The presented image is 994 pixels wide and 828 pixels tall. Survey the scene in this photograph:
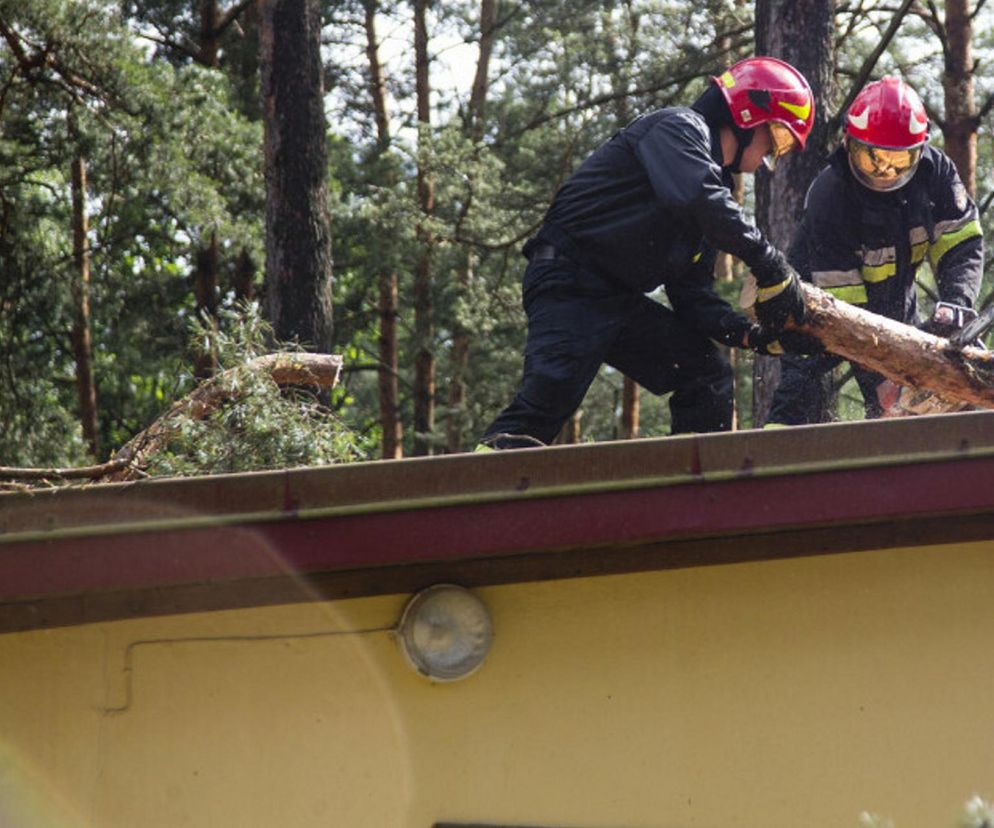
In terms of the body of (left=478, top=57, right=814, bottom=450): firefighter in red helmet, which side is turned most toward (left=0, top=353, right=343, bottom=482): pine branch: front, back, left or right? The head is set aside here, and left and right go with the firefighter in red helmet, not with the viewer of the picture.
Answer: back

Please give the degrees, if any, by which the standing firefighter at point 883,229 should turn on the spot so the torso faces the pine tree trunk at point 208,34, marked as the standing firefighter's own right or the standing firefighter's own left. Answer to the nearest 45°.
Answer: approximately 135° to the standing firefighter's own right

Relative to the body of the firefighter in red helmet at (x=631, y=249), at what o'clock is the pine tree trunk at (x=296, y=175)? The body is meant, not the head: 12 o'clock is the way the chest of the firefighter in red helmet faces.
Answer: The pine tree trunk is roughly at 8 o'clock from the firefighter in red helmet.

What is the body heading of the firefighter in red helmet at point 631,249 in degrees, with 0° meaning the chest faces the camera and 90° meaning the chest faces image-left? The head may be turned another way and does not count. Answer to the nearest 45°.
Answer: approximately 270°

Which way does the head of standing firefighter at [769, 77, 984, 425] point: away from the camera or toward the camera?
toward the camera

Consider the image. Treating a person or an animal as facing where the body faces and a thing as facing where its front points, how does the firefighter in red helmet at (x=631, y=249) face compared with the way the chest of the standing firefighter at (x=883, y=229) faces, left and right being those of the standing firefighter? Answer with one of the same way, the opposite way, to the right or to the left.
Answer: to the left

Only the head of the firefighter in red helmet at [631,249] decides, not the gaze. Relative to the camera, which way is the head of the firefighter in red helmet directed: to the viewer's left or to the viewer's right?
to the viewer's right

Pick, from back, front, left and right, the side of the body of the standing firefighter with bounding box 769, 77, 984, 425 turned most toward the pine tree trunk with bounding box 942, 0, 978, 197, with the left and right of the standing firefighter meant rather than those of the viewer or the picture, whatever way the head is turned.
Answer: back

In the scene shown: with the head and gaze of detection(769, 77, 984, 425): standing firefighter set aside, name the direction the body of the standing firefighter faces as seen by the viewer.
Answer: toward the camera

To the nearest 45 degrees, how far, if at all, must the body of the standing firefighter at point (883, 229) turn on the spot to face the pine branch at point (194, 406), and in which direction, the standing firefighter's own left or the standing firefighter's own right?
approximately 45° to the standing firefighter's own right

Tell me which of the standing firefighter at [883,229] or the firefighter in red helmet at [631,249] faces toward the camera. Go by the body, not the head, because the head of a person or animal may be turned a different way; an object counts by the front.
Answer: the standing firefighter

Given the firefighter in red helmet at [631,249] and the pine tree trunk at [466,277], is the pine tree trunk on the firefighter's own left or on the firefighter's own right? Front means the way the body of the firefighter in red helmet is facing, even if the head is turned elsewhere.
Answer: on the firefighter's own left

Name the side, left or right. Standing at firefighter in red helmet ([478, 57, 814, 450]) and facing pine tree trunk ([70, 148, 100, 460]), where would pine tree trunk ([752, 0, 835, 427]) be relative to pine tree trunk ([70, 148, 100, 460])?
right

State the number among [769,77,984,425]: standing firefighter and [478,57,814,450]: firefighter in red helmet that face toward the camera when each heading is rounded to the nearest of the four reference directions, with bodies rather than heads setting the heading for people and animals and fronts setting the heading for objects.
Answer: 1

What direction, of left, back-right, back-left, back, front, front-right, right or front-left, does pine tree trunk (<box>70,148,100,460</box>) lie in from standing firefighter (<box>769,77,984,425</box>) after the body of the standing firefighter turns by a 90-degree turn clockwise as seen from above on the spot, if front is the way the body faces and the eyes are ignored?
front-right
